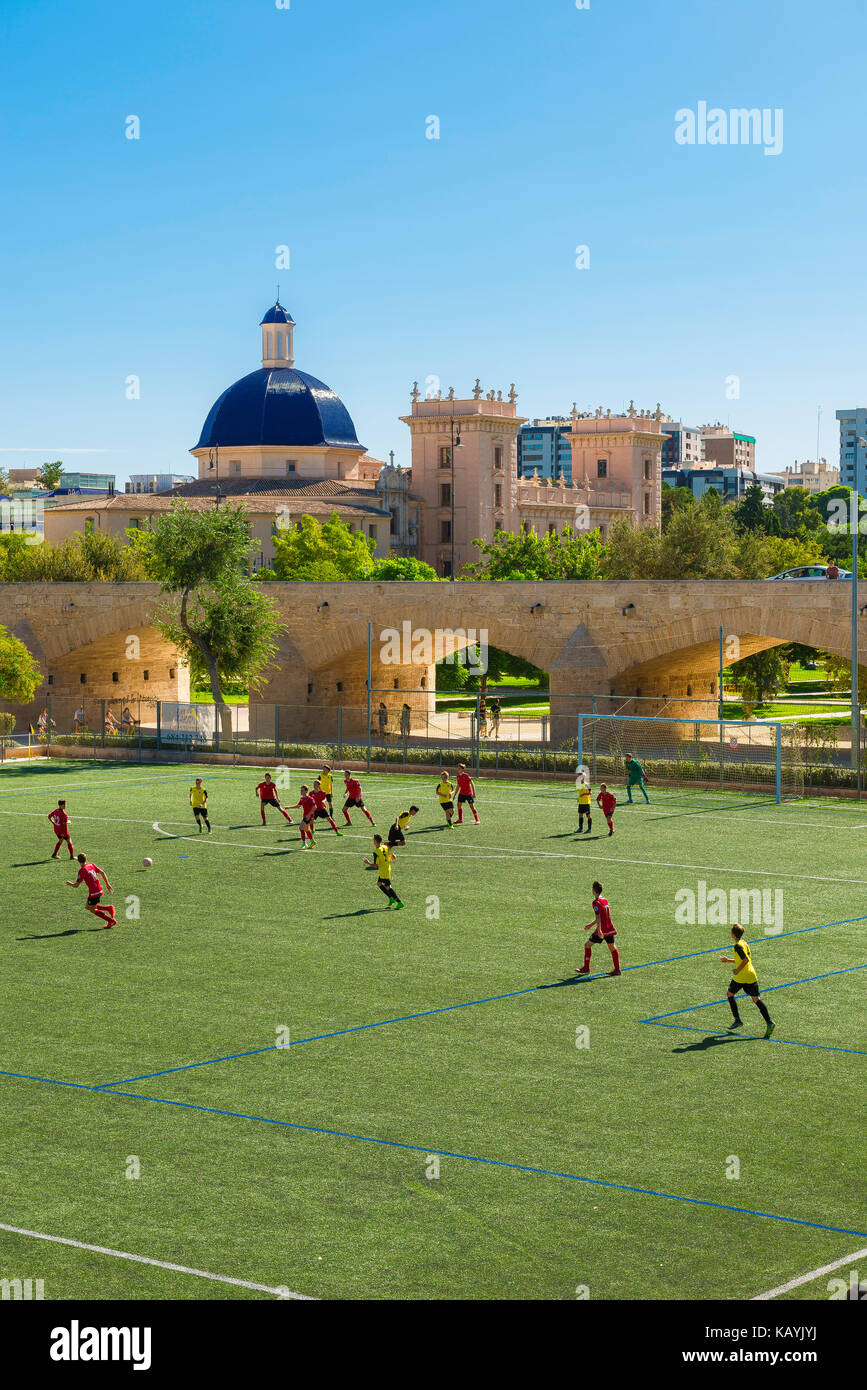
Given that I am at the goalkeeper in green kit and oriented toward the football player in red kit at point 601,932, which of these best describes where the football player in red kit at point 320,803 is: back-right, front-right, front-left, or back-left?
front-right

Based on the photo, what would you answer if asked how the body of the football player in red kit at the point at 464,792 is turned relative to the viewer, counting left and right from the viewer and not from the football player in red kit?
facing the viewer and to the left of the viewer

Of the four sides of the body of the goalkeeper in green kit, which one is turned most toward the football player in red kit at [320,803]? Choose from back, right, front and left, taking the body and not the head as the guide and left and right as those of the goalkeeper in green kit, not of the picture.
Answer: front

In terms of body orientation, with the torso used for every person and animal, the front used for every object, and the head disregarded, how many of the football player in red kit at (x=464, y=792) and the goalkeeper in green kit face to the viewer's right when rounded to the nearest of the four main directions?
0

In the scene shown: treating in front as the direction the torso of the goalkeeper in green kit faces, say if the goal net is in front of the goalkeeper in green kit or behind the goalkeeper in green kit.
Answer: behind

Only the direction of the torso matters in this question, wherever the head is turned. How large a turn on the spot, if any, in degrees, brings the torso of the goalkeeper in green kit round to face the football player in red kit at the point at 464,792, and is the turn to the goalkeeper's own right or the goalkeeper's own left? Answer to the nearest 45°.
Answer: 0° — they already face them

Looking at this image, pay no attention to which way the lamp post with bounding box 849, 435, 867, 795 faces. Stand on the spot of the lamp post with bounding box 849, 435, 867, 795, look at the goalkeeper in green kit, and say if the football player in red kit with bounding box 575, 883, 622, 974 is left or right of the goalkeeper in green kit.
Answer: left

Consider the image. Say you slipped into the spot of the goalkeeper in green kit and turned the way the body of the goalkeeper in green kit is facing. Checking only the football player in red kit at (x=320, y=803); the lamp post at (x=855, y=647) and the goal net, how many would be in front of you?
1
